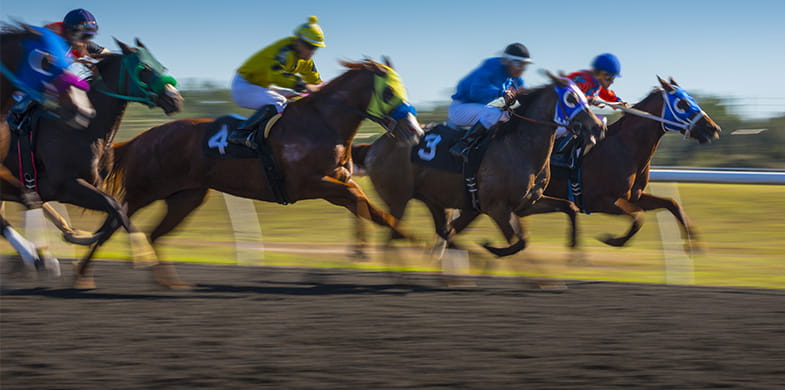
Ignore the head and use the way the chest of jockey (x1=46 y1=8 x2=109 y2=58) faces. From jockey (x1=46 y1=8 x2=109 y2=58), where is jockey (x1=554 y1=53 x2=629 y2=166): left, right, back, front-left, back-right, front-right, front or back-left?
front

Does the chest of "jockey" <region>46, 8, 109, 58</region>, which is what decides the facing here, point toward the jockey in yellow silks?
yes

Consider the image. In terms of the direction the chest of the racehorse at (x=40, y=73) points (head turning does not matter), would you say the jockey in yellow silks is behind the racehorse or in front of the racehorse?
in front

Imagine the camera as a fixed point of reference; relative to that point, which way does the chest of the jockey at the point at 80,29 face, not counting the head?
to the viewer's right

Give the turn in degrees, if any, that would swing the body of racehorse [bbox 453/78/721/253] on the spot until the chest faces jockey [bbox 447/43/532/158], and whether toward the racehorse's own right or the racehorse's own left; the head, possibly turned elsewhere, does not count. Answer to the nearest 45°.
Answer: approximately 135° to the racehorse's own right

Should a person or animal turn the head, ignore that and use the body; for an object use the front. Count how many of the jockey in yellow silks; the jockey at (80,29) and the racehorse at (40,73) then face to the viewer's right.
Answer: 3

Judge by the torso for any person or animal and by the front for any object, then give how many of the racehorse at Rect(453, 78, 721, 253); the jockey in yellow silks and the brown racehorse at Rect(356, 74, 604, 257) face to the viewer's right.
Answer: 3

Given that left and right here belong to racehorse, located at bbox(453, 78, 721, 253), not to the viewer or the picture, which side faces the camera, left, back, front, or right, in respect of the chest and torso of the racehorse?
right

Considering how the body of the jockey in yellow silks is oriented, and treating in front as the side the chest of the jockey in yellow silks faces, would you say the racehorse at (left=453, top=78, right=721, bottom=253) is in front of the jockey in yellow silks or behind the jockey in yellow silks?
in front

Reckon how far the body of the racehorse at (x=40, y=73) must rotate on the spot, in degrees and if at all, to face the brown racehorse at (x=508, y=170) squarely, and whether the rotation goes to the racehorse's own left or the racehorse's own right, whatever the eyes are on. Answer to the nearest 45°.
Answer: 0° — it already faces it

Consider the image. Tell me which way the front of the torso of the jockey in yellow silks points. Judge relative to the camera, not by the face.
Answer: to the viewer's right

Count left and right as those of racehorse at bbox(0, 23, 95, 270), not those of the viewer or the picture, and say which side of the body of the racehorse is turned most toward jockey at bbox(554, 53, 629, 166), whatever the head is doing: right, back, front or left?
front

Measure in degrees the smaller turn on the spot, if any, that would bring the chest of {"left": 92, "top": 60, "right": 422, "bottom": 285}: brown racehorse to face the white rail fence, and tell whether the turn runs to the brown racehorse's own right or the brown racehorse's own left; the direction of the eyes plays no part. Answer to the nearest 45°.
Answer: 0° — it already faces it

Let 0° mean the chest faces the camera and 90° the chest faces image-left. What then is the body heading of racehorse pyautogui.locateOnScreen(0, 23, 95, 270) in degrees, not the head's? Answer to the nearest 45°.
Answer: approximately 270°

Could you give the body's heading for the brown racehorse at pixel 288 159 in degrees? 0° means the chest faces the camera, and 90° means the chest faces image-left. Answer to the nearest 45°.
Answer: approximately 270°

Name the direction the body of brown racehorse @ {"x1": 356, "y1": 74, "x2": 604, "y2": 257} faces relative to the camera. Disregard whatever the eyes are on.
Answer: to the viewer's right
